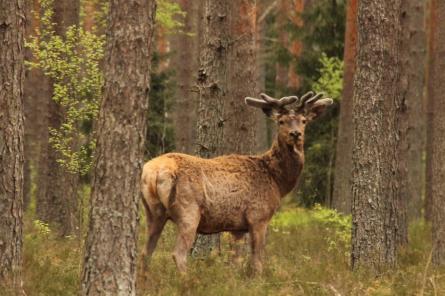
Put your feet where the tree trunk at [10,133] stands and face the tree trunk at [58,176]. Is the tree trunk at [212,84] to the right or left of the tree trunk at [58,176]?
right

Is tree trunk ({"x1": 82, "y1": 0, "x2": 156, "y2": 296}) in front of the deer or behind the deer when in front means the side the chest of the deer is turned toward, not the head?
behind
